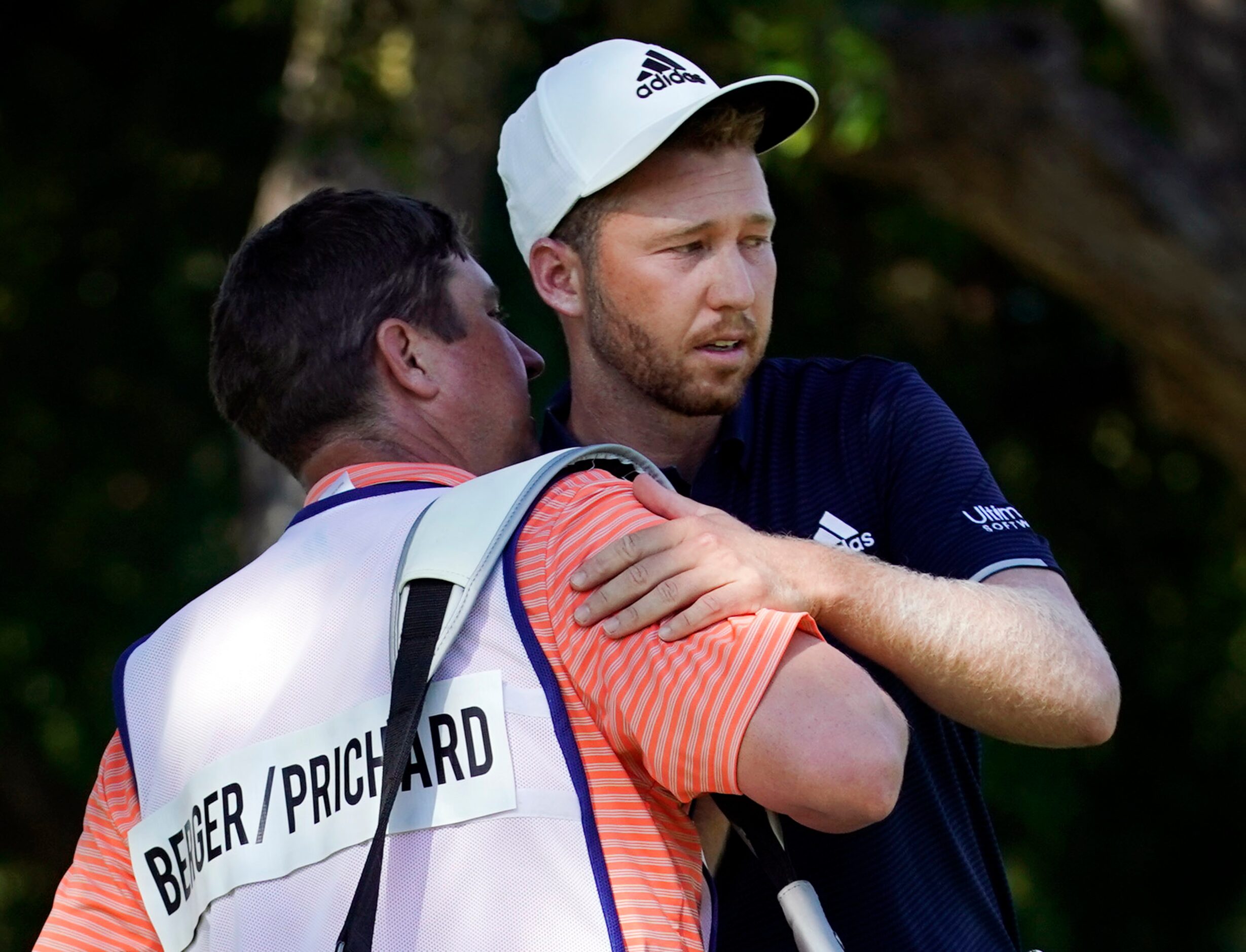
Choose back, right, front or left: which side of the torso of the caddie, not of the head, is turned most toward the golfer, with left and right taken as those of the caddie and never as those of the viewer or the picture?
front

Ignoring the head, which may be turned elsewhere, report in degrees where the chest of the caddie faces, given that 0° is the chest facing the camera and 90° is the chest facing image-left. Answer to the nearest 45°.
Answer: approximately 225°

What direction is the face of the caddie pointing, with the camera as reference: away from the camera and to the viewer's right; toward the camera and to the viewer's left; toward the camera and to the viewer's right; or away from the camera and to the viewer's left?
away from the camera and to the viewer's right
